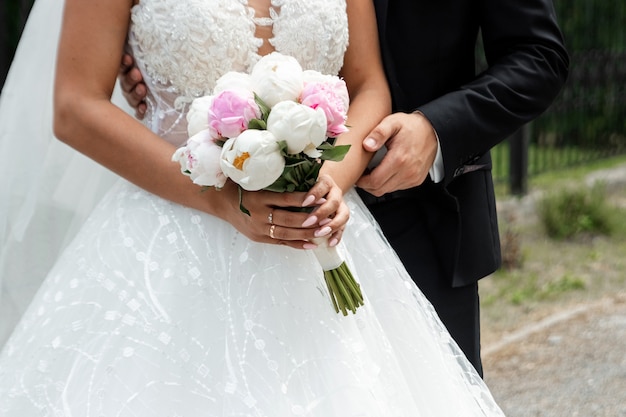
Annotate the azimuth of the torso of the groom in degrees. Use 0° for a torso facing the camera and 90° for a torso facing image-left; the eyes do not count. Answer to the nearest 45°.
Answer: approximately 45°

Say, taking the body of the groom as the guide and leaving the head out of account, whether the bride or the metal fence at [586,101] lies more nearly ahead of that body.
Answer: the bride

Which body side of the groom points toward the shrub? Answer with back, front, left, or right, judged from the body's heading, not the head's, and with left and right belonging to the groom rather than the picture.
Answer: back

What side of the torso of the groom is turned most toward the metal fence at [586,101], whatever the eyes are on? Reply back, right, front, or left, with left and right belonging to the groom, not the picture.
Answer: back

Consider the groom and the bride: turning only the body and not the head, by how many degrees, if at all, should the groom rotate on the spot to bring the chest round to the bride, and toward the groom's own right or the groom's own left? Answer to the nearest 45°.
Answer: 0° — they already face them
